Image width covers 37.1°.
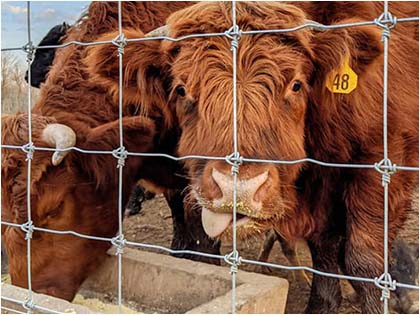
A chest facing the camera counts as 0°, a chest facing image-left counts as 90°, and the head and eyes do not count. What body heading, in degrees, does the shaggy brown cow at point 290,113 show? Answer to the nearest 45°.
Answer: approximately 45°

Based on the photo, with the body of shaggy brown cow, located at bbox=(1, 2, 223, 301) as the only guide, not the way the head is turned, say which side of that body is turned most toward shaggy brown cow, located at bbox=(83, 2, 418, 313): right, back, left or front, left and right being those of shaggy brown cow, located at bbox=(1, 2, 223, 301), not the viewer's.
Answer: left

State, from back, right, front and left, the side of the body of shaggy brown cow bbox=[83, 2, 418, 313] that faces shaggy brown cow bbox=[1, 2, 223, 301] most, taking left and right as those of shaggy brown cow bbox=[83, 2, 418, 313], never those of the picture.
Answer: right

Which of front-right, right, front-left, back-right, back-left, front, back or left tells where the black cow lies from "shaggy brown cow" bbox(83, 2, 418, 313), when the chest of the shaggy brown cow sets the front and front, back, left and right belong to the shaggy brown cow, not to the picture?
right

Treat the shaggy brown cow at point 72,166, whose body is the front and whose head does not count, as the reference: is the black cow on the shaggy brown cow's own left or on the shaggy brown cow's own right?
on the shaggy brown cow's own right

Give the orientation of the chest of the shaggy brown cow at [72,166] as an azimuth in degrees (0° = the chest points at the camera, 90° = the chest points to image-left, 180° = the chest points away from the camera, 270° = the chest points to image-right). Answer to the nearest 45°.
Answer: approximately 45°
